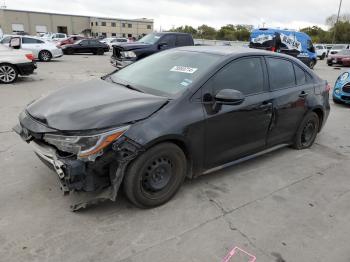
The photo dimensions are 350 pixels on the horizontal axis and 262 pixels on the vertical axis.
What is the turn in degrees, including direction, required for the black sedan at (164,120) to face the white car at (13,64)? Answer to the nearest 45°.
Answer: approximately 90° to its right

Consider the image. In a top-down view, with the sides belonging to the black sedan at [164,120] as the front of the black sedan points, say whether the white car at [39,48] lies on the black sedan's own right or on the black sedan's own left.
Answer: on the black sedan's own right

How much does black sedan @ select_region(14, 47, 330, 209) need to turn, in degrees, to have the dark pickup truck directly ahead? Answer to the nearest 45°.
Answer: approximately 135° to its right

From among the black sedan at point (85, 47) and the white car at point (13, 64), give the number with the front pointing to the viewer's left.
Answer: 2

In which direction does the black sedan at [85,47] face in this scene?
to the viewer's left

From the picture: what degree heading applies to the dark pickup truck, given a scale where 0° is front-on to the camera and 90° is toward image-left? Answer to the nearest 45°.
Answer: approximately 45°

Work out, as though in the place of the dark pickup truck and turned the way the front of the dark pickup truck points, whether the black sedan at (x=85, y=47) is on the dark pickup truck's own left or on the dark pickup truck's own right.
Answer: on the dark pickup truck's own right

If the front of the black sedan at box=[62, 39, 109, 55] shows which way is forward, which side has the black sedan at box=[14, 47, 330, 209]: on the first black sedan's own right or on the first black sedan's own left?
on the first black sedan's own left

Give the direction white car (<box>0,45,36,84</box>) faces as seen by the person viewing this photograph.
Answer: facing to the left of the viewer

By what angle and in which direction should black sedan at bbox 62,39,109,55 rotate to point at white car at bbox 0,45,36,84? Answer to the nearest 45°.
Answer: approximately 90° to its left
